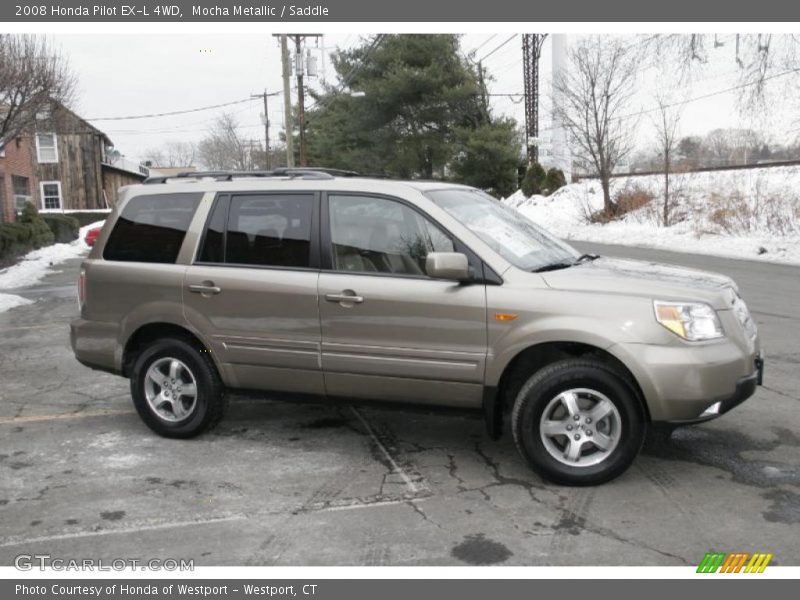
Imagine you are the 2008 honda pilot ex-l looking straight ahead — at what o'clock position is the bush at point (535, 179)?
The bush is roughly at 8 o'clock from the 2008 honda pilot ex-l.

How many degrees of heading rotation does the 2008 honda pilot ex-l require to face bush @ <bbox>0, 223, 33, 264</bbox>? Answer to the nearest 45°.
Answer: approximately 180°

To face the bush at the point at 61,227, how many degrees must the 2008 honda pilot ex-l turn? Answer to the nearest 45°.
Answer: approximately 180°

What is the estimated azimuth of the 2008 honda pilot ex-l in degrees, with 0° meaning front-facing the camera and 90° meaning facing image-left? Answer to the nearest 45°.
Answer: approximately 315°

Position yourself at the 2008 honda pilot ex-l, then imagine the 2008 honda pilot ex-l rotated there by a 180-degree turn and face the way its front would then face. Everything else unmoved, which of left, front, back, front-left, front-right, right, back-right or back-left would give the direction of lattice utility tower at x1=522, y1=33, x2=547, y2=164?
front-right

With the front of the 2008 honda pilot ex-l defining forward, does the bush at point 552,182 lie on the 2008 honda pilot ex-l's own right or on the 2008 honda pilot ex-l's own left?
on the 2008 honda pilot ex-l's own left

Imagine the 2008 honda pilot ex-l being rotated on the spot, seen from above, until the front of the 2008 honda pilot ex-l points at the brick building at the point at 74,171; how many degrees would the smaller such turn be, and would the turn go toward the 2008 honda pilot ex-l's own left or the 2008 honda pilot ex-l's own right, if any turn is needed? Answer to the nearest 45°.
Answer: approximately 180°

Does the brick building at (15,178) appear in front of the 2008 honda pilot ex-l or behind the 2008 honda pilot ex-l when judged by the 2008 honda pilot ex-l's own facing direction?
behind
